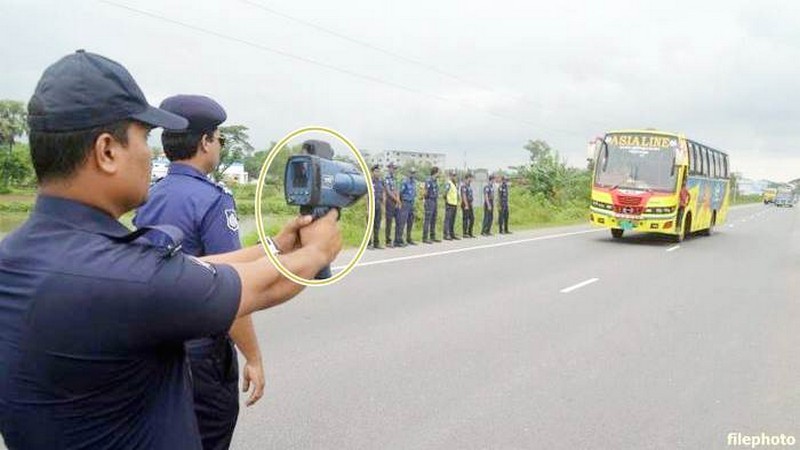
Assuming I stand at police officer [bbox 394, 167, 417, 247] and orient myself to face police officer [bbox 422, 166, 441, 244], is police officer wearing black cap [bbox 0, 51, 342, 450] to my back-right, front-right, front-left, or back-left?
back-right

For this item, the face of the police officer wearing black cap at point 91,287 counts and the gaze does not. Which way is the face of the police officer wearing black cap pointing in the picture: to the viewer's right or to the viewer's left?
to the viewer's right

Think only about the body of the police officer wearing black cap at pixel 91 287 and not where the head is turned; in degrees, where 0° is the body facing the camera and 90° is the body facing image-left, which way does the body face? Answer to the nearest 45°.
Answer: approximately 225°

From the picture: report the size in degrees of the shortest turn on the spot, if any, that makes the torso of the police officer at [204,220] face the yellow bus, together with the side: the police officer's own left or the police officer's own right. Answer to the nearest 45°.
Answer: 0° — they already face it
